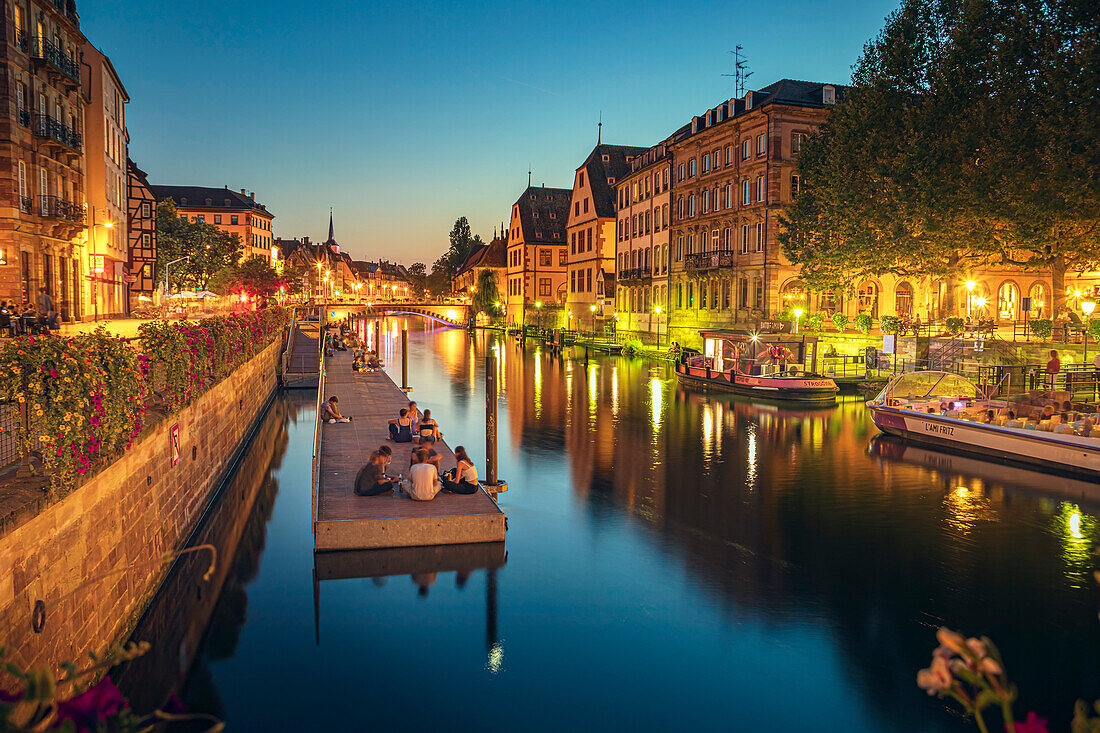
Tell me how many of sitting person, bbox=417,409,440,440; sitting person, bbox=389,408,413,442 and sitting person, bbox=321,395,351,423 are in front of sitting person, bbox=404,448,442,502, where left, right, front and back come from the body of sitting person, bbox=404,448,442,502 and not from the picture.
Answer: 3

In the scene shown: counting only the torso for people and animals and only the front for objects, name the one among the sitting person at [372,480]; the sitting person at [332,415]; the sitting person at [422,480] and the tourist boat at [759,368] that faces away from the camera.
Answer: the sitting person at [422,480]

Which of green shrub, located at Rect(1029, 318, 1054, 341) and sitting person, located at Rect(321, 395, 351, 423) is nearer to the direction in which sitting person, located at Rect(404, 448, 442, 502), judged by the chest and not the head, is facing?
the sitting person

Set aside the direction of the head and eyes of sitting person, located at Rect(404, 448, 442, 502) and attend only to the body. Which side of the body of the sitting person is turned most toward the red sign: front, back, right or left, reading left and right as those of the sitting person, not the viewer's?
left

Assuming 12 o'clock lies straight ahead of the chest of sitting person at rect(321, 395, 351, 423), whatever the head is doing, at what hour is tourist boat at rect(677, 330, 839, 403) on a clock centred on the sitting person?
The tourist boat is roughly at 11 o'clock from the sitting person.

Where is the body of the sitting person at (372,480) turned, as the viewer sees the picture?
to the viewer's right

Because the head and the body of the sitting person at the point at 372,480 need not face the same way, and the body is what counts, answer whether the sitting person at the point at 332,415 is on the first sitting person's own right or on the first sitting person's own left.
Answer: on the first sitting person's own left

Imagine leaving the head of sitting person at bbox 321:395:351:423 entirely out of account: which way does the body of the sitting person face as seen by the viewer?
to the viewer's right

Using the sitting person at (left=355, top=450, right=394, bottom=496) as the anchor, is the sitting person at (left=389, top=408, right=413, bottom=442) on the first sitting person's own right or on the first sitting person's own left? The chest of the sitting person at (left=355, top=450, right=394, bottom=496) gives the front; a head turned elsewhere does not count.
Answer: on the first sitting person's own left

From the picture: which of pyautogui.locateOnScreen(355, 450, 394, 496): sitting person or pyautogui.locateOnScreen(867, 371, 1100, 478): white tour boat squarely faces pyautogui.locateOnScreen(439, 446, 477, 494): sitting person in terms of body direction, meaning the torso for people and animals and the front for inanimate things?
pyautogui.locateOnScreen(355, 450, 394, 496): sitting person

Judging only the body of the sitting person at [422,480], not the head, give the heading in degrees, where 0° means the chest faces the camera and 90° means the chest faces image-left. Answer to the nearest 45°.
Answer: approximately 180°

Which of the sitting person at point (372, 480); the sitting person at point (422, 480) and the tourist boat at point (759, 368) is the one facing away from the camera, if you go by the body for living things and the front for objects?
the sitting person at point (422, 480)

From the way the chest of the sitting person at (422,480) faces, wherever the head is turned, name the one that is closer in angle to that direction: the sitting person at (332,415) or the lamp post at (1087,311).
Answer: the sitting person
